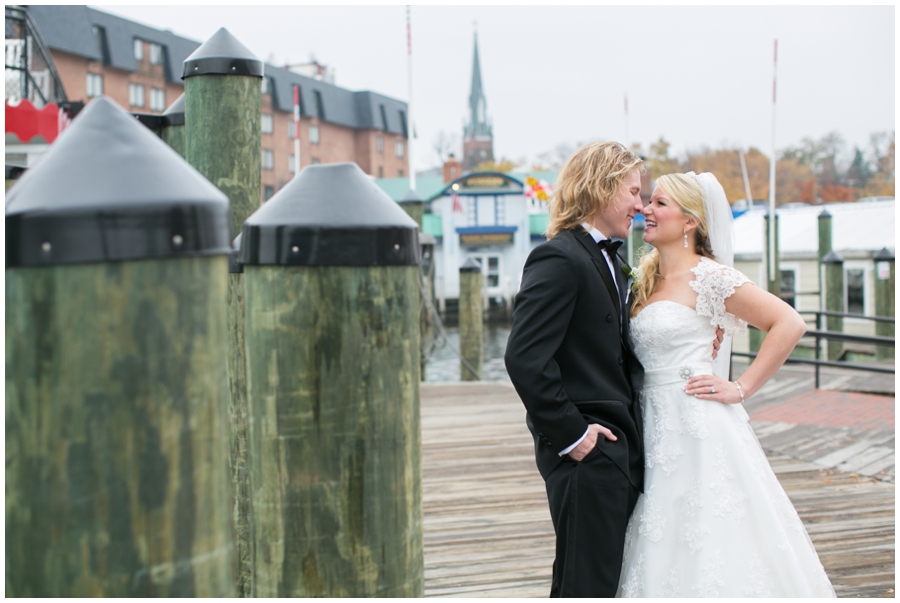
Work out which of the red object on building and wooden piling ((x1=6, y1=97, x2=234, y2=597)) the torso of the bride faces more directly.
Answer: the wooden piling

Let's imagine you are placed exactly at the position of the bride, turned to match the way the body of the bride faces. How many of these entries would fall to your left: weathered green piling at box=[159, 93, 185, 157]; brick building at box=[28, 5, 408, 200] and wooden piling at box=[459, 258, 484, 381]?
0

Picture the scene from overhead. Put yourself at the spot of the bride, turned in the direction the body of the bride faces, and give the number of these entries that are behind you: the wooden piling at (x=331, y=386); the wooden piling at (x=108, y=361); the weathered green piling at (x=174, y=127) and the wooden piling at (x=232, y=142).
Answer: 0

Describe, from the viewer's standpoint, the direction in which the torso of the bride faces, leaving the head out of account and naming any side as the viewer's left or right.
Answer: facing the viewer and to the left of the viewer

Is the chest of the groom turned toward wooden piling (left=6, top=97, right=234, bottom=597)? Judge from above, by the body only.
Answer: no

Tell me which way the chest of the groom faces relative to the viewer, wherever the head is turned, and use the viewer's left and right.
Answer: facing to the right of the viewer

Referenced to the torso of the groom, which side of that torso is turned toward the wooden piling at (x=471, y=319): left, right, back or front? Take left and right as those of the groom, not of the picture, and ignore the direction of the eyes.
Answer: left

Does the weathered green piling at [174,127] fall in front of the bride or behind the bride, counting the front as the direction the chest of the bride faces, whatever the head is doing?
in front

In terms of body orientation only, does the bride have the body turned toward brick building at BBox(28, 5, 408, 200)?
no

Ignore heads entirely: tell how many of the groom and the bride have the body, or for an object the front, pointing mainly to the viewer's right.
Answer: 1

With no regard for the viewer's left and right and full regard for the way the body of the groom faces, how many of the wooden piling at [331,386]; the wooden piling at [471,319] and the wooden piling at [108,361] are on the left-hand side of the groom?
1

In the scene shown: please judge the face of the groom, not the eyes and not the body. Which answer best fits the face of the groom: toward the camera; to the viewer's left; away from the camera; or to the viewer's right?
to the viewer's right

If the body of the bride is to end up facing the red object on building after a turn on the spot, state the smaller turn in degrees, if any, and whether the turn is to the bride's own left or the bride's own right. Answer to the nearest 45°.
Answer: approximately 90° to the bride's own right

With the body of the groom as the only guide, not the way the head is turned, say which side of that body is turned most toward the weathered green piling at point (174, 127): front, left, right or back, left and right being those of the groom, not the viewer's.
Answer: back

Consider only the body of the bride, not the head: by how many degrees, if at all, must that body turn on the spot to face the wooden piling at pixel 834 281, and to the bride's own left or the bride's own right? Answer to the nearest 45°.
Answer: approximately 135° to the bride's own right

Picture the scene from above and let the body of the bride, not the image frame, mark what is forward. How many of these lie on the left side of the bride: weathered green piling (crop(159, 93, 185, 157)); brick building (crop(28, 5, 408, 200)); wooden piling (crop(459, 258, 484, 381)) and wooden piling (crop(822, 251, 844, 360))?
0
